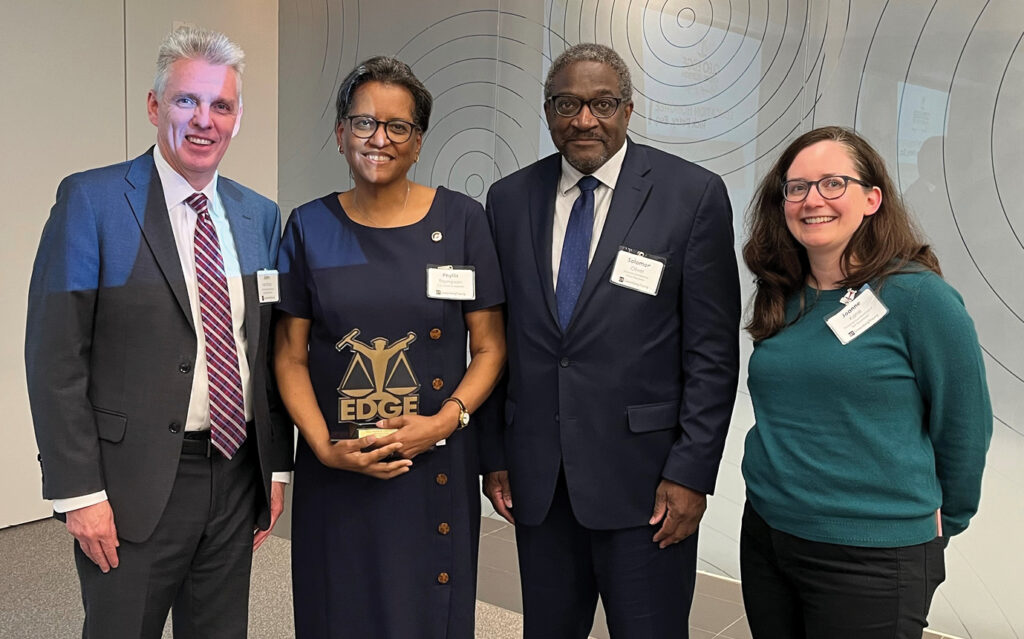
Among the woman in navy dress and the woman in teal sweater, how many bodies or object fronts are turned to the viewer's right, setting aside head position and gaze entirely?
0

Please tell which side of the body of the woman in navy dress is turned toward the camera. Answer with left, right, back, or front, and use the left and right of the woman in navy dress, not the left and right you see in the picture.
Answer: front

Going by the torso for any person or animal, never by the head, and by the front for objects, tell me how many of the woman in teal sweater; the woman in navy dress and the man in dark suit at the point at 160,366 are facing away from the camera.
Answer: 0

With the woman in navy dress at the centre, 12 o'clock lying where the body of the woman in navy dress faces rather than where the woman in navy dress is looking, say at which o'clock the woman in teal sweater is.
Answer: The woman in teal sweater is roughly at 10 o'clock from the woman in navy dress.

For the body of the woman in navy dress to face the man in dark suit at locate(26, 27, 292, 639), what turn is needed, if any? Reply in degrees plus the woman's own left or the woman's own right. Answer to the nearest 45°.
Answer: approximately 90° to the woman's own right

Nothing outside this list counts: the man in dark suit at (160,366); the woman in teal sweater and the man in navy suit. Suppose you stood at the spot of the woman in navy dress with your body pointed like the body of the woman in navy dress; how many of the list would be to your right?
1

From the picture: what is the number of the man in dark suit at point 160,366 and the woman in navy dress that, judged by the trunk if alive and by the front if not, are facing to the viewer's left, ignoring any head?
0
